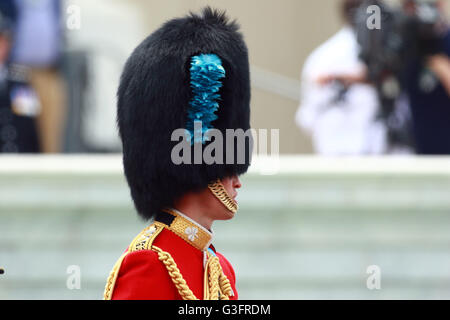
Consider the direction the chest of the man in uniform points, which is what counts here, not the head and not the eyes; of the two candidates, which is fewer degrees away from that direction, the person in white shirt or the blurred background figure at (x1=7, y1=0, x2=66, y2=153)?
the person in white shirt

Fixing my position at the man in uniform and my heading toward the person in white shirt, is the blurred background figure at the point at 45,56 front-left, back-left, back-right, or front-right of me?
front-left

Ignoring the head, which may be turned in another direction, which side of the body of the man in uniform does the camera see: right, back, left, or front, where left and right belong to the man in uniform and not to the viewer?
right

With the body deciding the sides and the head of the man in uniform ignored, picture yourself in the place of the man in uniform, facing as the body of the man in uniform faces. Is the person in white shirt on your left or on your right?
on your left

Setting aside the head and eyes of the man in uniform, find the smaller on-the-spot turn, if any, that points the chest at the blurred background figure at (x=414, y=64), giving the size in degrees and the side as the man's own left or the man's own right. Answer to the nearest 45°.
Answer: approximately 45° to the man's own left

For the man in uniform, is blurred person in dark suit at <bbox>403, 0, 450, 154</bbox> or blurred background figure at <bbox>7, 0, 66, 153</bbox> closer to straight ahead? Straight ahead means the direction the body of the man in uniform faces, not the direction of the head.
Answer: the blurred person in dark suit

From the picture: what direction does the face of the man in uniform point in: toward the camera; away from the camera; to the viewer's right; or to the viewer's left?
to the viewer's right

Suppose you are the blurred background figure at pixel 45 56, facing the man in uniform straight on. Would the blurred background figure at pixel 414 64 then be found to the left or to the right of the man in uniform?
left

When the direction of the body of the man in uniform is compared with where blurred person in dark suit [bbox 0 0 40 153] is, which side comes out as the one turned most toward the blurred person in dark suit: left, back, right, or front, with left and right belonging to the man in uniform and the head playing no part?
left
